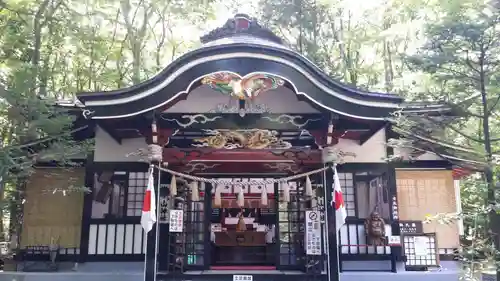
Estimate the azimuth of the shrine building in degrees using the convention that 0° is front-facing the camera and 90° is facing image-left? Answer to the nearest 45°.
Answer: approximately 0°
